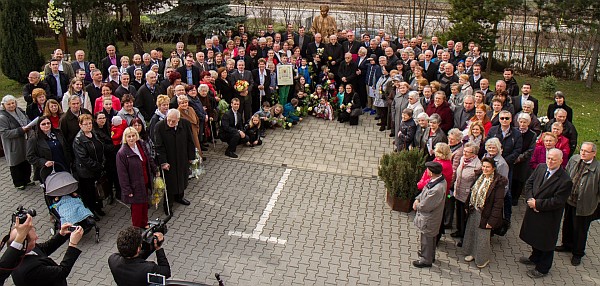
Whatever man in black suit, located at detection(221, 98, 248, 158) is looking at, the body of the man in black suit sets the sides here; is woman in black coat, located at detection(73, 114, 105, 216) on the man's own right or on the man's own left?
on the man's own right

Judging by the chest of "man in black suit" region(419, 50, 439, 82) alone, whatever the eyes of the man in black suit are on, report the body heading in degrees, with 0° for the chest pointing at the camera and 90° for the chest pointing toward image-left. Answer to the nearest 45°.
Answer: approximately 45°

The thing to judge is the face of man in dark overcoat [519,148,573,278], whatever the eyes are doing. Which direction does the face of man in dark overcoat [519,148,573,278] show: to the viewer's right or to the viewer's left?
to the viewer's left

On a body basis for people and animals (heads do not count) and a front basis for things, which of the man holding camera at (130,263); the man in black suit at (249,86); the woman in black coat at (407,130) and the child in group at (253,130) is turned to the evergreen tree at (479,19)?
the man holding camera

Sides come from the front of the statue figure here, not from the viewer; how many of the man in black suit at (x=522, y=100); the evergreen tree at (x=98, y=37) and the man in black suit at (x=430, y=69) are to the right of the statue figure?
1

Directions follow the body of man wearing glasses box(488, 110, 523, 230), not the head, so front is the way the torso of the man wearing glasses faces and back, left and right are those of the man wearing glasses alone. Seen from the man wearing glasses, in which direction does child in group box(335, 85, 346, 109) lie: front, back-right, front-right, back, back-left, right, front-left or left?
right

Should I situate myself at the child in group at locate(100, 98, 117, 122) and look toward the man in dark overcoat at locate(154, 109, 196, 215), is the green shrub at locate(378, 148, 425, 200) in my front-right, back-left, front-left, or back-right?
front-left

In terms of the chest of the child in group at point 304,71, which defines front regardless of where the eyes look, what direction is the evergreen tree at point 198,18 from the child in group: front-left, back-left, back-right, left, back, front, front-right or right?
back-right

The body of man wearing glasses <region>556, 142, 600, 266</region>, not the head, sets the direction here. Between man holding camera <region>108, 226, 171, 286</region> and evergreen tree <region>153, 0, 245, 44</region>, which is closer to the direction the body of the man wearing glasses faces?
the man holding camera

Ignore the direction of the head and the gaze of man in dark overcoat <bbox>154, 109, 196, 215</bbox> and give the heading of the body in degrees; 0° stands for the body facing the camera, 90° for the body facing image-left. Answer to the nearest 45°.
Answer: approximately 0°

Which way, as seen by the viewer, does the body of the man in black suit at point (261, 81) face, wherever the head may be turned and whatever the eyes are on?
toward the camera

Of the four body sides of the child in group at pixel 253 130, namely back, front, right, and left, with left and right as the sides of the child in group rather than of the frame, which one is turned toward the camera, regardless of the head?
front

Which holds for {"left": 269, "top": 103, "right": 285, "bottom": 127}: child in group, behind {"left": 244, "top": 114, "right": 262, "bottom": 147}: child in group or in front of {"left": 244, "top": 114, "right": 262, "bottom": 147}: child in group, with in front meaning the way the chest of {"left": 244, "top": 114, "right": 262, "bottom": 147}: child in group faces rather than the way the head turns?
behind

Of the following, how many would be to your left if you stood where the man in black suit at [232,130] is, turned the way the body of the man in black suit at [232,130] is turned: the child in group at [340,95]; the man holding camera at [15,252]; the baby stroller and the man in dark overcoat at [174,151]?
1

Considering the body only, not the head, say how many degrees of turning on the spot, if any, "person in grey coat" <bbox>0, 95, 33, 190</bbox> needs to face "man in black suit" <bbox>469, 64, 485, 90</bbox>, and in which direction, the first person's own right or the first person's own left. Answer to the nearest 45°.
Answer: approximately 45° to the first person's own left

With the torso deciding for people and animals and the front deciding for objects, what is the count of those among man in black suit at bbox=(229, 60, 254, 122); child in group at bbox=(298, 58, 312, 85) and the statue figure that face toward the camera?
3

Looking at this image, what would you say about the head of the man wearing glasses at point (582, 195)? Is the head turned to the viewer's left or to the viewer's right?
to the viewer's left
